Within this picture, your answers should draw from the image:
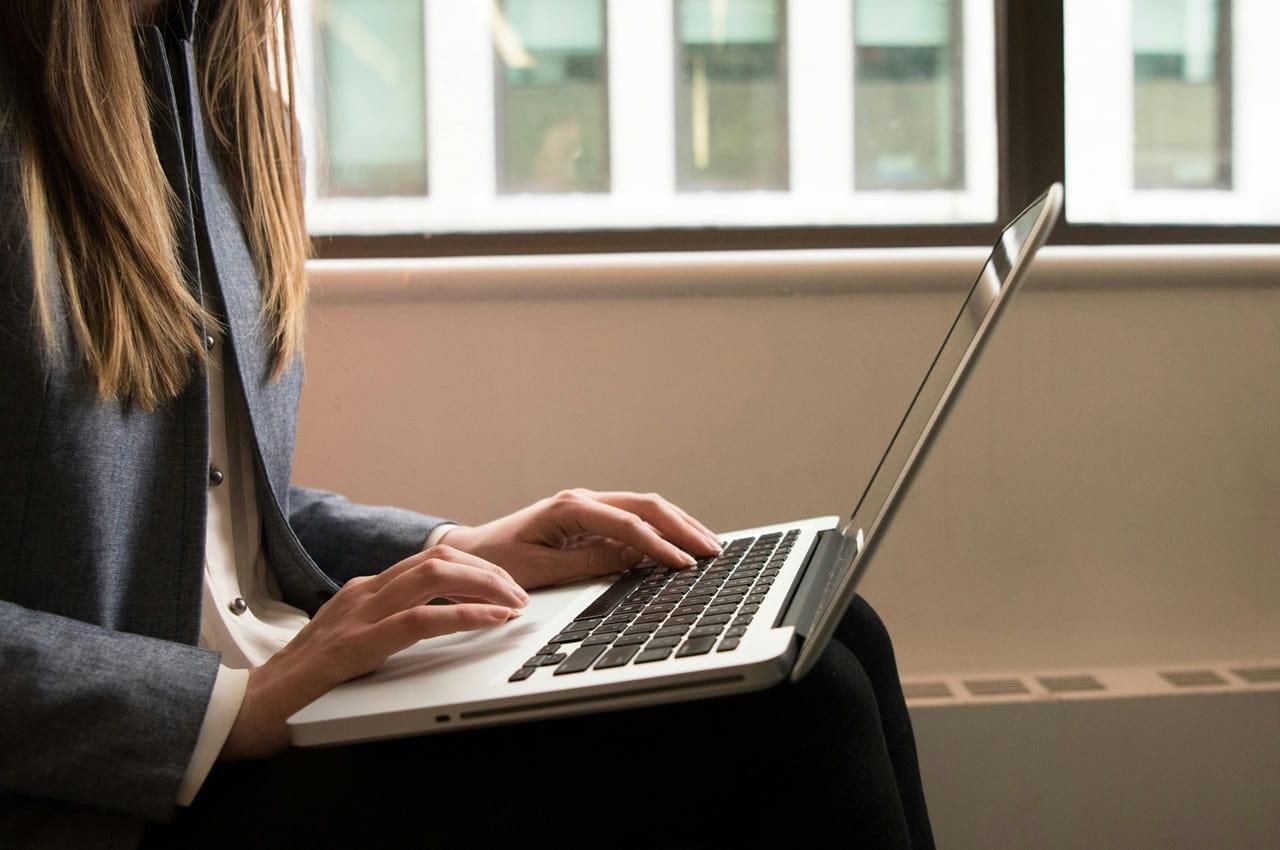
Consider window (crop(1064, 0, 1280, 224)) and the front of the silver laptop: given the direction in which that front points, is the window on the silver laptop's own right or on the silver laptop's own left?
on the silver laptop's own right

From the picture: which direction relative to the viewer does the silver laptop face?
to the viewer's left

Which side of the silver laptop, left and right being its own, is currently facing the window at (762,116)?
right
